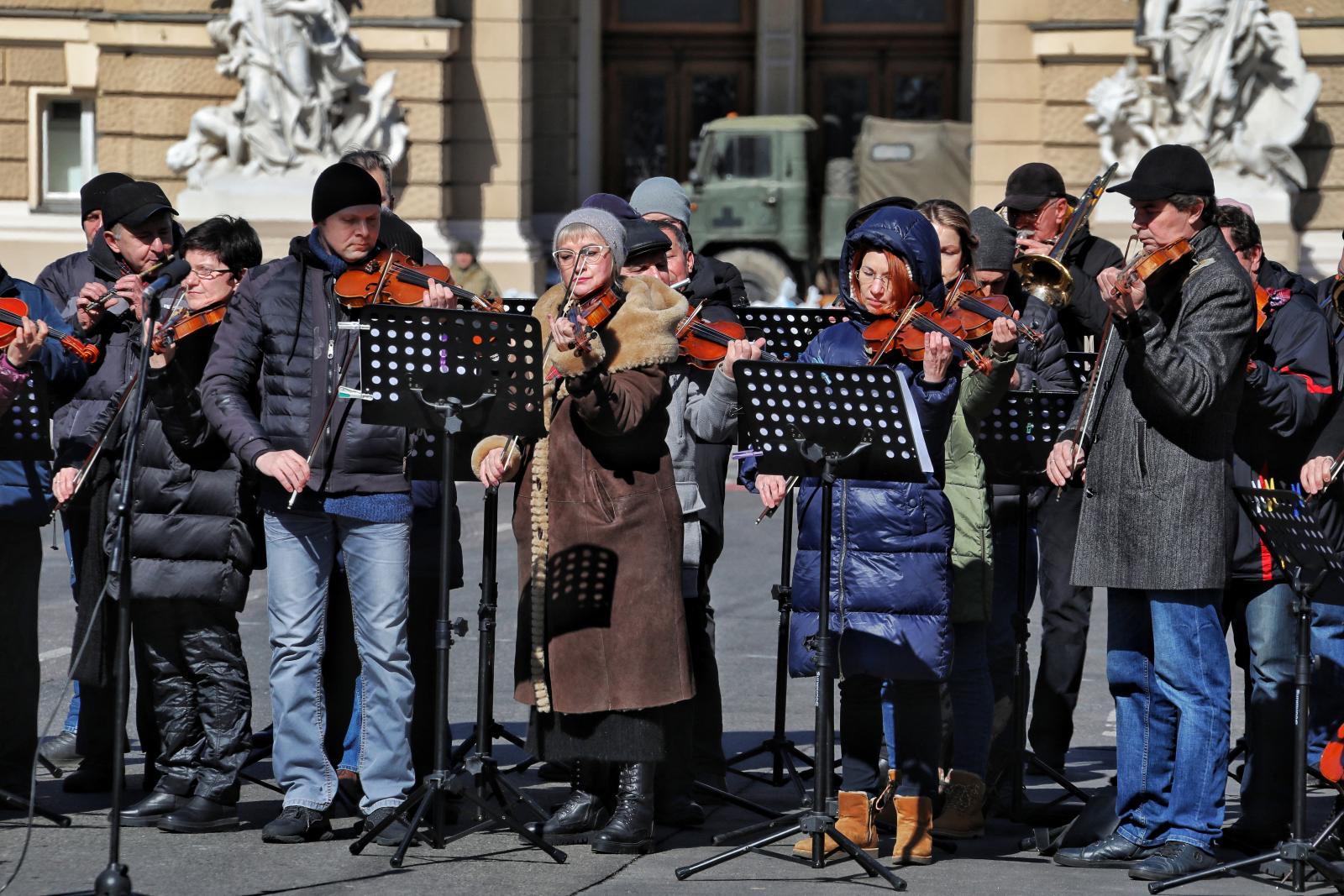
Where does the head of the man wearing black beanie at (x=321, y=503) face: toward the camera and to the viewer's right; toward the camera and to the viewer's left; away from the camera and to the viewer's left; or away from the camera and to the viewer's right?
toward the camera and to the viewer's right

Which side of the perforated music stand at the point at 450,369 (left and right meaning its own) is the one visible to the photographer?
back

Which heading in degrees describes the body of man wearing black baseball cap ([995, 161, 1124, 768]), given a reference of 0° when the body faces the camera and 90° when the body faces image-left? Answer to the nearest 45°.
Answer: approximately 45°

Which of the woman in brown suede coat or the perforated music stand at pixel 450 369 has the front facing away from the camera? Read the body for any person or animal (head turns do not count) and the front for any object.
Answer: the perforated music stand

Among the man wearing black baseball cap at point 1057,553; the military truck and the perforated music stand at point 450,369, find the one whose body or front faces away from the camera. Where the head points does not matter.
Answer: the perforated music stand

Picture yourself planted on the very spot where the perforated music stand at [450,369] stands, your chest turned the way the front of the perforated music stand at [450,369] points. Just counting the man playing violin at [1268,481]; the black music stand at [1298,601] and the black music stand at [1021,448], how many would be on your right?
3

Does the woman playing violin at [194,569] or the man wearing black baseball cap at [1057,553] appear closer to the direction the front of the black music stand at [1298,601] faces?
the man wearing black baseball cap

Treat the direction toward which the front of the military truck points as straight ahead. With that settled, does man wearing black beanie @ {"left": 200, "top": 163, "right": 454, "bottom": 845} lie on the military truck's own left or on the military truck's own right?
on the military truck's own left

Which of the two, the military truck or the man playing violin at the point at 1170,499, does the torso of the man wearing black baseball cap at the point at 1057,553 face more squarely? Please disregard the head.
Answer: the man playing violin

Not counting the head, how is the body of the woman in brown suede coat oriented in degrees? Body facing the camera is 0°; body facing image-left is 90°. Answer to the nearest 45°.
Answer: approximately 45°
